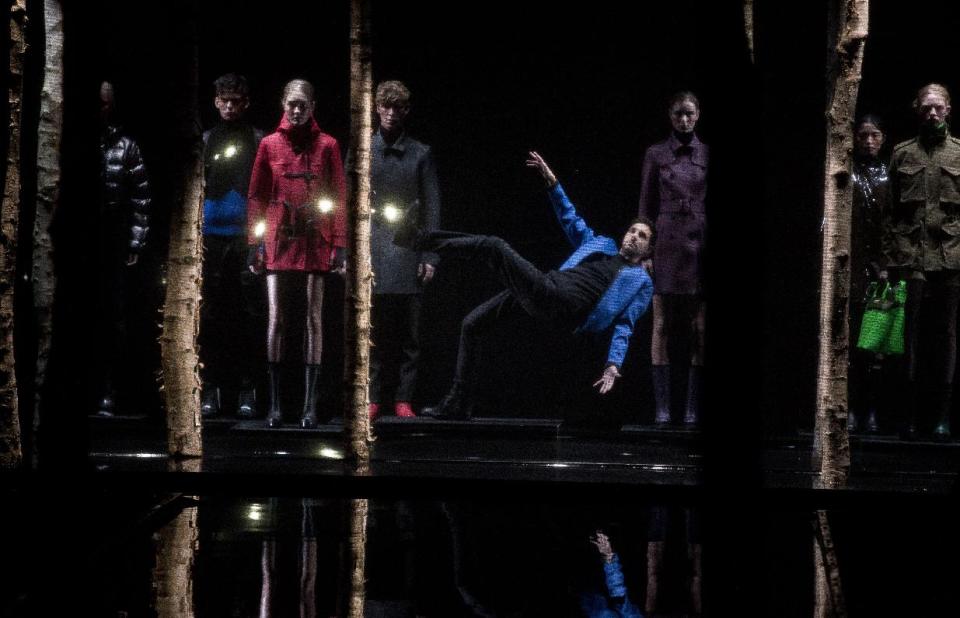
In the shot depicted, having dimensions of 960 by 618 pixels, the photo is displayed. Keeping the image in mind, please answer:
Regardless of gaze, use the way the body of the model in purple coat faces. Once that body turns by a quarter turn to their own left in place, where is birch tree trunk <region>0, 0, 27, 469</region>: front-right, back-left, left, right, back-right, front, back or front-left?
back-right

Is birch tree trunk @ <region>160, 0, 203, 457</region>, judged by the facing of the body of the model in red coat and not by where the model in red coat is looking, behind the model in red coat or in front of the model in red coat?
in front

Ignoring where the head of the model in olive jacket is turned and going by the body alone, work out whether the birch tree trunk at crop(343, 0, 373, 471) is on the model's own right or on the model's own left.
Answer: on the model's own right

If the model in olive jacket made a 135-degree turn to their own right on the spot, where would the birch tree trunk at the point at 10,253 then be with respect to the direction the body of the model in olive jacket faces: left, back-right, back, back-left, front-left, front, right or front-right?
left

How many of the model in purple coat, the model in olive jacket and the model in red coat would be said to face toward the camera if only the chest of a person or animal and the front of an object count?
3

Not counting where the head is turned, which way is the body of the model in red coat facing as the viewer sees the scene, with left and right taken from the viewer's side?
facing the viewer

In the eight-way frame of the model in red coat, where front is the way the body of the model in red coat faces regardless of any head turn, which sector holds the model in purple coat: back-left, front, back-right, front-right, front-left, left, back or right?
left

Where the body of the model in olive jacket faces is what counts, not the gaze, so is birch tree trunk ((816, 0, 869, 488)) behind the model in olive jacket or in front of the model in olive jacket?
in front

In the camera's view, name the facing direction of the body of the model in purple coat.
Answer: toward the camera

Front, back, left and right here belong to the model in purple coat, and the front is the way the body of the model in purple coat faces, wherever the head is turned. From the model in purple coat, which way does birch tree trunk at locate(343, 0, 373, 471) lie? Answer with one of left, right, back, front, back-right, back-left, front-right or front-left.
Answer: front-right

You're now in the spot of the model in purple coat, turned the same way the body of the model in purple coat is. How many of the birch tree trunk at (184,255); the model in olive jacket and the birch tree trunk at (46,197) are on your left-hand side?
1
